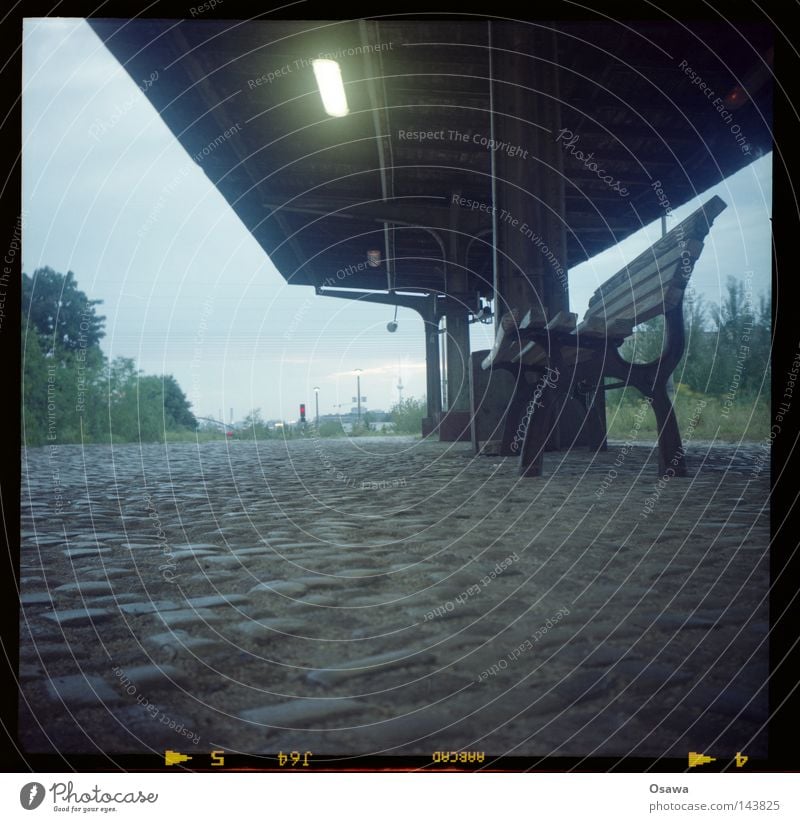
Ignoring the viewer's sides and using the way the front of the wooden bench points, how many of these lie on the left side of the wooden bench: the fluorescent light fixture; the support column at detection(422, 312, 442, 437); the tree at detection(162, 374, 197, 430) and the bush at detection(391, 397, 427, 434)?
0

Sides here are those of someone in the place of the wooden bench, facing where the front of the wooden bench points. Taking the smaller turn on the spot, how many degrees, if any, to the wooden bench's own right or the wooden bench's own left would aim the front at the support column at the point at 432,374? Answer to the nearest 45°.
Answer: approximately 90° to the wooden bench's own right

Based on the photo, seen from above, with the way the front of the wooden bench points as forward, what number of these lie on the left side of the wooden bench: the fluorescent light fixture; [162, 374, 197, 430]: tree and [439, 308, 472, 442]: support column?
0

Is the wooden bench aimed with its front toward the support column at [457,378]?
no

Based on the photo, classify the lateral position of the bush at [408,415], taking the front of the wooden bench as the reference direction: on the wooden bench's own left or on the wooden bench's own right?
on the wooden bench's own right

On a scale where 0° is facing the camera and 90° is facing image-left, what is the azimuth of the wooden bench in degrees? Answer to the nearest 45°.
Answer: approximately 90°
